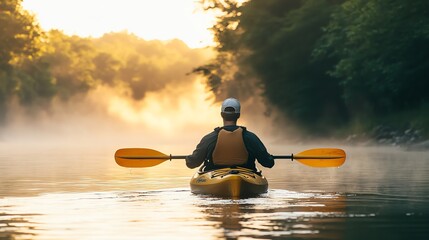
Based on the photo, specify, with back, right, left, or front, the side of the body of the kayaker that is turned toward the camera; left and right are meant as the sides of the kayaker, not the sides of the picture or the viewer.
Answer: back

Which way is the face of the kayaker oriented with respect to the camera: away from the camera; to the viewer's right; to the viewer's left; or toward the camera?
away from the camera
